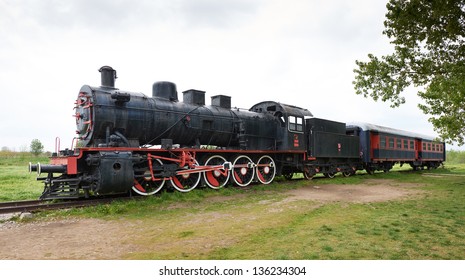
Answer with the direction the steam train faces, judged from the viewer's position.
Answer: facing the viewer and to the left of the viewer

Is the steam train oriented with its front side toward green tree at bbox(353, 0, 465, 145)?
no
